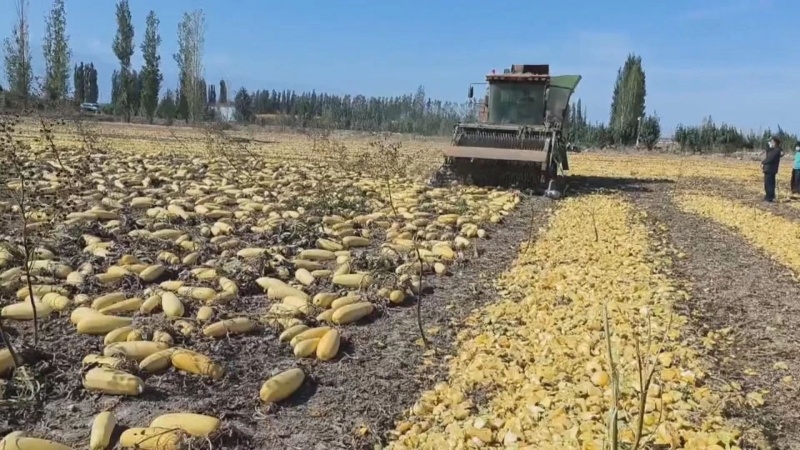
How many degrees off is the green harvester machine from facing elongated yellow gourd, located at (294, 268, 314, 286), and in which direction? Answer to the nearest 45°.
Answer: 0° — it already faces it

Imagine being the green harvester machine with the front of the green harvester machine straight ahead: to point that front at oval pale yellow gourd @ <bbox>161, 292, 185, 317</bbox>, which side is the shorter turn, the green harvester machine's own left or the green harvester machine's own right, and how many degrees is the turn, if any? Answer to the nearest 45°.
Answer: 0° — it already faces it

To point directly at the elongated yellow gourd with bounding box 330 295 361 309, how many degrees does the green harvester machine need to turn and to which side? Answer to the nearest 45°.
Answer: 0° — it already faces it

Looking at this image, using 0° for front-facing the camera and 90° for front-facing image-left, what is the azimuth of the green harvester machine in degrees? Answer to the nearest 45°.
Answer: approximately 0°

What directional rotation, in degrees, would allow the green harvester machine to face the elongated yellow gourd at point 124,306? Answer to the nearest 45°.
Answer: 0° — it already faces it

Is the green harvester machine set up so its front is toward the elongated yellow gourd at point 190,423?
yes

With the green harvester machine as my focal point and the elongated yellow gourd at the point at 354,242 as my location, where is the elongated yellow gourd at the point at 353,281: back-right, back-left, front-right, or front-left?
back-right

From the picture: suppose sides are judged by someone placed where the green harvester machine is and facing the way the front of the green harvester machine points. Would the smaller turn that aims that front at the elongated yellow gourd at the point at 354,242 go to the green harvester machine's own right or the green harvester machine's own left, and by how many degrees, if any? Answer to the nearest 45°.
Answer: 0° — it already faces it

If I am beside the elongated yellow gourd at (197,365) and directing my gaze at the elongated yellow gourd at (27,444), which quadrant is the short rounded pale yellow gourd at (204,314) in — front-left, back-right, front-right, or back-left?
back-right

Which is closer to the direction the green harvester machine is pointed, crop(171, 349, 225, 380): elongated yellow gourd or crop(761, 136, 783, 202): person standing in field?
the elongated yellow gourd
